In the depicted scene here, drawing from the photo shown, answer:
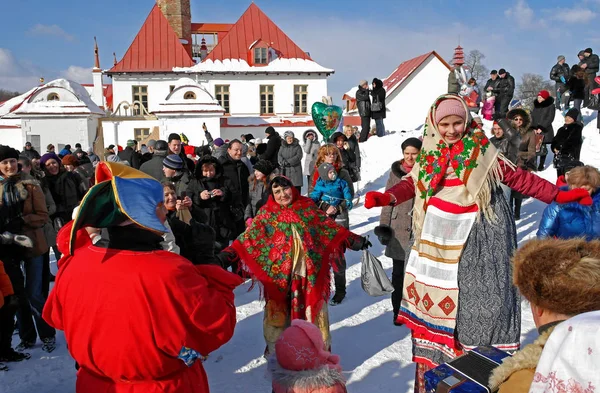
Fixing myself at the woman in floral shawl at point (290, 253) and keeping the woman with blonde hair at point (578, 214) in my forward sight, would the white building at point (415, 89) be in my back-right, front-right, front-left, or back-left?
front-left

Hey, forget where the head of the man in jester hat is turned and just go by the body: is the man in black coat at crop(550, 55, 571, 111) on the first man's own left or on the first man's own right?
on the first man's own right

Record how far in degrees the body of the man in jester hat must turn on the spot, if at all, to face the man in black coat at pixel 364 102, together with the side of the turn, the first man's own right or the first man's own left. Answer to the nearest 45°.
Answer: approximately 45° to the first man's own right

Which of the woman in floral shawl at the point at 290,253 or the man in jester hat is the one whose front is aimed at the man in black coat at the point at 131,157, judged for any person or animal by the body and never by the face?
the man in jester hat

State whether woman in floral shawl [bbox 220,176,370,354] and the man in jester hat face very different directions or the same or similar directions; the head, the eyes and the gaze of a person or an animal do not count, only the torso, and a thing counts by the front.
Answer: very different directions

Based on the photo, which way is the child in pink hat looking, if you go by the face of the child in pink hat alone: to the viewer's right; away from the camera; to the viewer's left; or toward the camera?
away from the camera

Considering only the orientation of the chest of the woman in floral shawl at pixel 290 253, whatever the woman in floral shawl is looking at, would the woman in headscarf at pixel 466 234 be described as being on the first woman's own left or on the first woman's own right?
on the first woman's own left

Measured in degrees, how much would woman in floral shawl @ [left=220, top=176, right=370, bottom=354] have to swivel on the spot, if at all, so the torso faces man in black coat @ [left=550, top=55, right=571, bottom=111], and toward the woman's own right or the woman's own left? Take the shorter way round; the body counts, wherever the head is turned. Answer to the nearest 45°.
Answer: approximately 135° to the woman's own left

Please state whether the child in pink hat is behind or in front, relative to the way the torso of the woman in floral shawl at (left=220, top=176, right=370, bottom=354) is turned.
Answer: in front

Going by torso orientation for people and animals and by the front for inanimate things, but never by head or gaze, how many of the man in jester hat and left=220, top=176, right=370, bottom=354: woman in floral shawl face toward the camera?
1

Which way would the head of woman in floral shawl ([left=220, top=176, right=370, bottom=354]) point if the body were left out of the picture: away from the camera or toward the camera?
toward the camera

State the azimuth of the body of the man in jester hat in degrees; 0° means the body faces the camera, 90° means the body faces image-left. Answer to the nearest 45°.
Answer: approximately 180°

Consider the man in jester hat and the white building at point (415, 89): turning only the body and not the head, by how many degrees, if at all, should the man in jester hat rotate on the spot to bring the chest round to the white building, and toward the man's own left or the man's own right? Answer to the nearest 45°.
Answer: approximately 45° to the man's own right

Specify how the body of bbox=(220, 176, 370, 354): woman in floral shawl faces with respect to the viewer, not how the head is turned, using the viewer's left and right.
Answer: facing the viewer

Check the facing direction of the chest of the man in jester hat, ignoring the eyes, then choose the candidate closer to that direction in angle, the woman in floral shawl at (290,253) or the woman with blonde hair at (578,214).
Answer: the woman in floral shawl

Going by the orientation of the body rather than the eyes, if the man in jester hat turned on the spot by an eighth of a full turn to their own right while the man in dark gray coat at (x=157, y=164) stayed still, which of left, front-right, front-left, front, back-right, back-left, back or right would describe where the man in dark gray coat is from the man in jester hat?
front-left

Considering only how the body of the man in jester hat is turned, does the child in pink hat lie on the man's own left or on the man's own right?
on the man's own right

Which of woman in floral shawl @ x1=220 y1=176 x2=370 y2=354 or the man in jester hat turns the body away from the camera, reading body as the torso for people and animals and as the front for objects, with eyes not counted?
the man in jester hat

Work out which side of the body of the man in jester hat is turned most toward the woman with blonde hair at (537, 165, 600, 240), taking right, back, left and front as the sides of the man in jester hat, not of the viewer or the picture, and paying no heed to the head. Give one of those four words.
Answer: right
